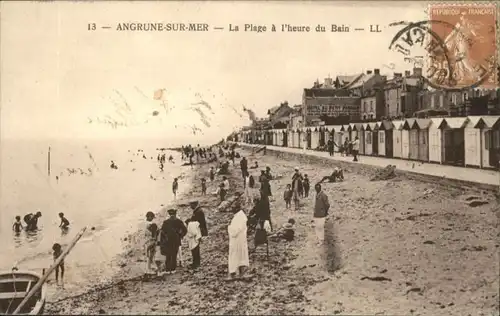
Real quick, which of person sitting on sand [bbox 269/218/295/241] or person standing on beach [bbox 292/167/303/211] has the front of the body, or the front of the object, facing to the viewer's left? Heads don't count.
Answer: the person sitting on sand

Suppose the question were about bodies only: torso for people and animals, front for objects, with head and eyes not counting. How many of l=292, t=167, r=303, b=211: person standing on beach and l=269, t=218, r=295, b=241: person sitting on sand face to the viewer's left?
1

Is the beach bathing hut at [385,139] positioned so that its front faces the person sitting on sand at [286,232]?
no

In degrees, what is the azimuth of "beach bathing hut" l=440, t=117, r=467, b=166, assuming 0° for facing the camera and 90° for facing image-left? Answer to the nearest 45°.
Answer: approximately 45°

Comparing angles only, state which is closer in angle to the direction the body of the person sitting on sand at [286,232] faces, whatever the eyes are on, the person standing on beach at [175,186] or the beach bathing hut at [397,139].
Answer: the person standing on beach

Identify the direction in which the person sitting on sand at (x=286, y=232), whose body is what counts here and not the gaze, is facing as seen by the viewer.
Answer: to the viewer's left
